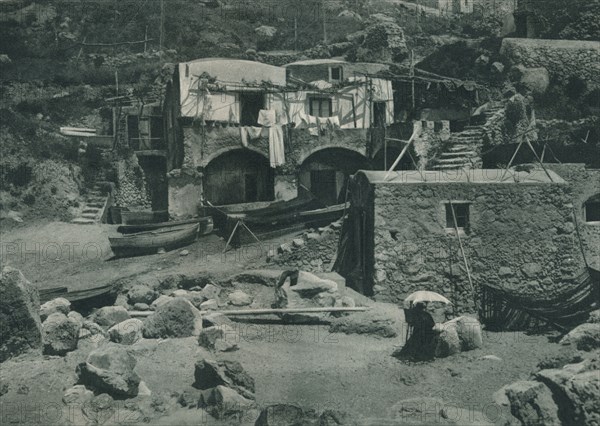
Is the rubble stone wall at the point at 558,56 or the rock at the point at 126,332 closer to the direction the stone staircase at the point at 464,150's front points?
the rock

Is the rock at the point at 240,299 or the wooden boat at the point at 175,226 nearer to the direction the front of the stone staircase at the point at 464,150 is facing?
the rock

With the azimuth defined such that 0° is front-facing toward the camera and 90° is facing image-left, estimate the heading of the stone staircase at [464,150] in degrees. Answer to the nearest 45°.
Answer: approximately 0°

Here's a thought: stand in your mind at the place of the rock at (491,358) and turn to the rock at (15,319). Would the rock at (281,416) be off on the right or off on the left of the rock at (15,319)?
left

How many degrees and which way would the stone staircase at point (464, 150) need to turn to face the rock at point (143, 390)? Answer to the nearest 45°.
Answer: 0° — it already faces it

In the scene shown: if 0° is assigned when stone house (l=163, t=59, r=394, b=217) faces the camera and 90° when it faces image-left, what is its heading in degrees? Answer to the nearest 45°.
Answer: approximately 0°
